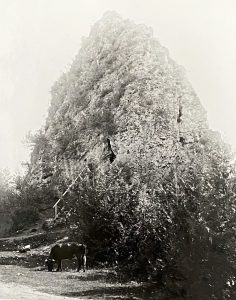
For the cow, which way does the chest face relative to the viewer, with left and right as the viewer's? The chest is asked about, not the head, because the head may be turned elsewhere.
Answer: facing to the left of the viewer

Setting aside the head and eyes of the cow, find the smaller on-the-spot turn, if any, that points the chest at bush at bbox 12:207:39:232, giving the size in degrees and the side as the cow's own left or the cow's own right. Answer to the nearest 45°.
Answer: approximately 90° to the cow's own right

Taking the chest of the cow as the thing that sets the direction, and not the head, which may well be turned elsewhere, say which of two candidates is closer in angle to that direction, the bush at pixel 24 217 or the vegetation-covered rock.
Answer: the bush
